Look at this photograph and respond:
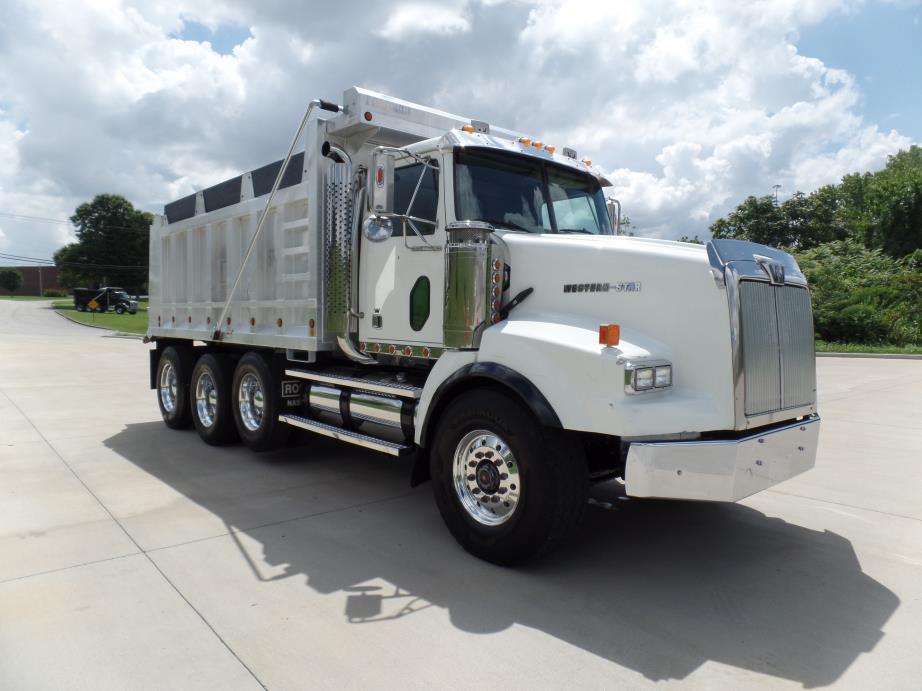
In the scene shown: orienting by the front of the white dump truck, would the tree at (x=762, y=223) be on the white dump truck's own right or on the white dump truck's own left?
on the white dump truck's own left

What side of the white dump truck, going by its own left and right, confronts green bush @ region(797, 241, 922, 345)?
left

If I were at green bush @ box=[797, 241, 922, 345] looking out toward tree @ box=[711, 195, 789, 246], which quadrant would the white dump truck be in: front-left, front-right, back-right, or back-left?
back-left

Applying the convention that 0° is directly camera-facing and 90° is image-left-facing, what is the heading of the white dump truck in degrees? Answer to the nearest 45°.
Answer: approximately 315°
